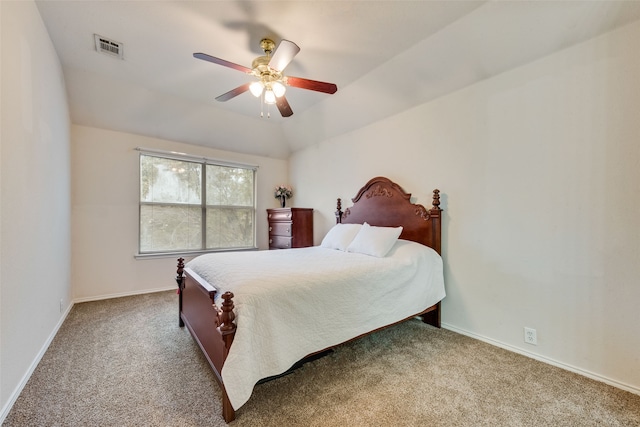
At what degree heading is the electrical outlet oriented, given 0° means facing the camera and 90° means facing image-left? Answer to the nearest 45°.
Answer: approximately 45°

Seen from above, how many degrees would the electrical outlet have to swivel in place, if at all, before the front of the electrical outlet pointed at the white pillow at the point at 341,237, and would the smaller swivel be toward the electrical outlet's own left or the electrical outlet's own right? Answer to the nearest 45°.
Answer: approximately 45° to the electrical outlet's own right

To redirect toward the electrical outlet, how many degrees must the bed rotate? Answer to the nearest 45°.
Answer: approximately 135° to its left

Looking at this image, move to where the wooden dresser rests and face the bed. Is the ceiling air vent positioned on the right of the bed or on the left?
right

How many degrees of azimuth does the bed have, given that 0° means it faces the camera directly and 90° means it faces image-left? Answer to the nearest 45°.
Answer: approximately 45°

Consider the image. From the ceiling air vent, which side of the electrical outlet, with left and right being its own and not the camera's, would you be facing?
front

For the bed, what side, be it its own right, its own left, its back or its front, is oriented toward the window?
right

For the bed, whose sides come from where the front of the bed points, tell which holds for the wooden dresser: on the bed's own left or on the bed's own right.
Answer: on the bed's own right

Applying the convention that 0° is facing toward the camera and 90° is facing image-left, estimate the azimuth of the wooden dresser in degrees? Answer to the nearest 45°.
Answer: approximately 45°
